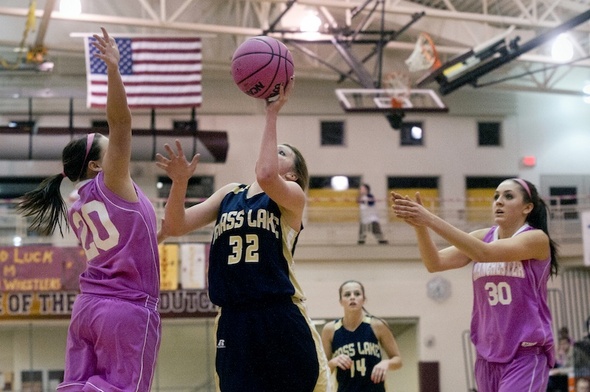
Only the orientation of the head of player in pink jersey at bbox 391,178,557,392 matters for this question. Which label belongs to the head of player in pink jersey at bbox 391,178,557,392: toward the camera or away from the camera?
toward the camera

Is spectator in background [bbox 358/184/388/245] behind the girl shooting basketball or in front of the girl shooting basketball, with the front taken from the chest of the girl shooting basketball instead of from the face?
behind

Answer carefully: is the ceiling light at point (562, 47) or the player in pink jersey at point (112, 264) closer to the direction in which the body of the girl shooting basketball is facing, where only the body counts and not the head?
the player in pink jersey

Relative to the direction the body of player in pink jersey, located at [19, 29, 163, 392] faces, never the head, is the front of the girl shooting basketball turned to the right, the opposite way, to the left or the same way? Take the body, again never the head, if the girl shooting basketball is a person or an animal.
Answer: the opposite way

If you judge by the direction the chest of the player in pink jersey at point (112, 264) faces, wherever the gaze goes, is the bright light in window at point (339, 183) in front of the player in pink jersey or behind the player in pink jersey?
in front

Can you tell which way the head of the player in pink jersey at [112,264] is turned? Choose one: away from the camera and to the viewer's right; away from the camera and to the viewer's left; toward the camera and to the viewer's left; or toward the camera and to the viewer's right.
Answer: away from the camera and to the viewer's right

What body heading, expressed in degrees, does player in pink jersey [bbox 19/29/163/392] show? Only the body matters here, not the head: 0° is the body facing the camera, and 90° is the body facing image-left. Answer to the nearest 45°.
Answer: approximately 225°

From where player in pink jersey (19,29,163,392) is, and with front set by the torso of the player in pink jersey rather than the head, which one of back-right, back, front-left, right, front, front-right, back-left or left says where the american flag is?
front-left

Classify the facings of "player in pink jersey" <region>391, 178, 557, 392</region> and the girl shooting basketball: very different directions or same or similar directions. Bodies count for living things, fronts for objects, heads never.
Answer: same or similar directions

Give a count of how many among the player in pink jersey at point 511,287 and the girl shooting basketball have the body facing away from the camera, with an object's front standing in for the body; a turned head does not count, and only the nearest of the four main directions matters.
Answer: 0

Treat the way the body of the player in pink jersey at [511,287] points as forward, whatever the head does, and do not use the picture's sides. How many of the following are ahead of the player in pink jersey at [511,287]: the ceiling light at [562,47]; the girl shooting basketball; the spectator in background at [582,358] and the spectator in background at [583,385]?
1

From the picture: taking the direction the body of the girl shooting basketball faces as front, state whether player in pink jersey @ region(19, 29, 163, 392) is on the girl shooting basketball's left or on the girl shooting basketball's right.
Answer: on the girl shooting basketball's right

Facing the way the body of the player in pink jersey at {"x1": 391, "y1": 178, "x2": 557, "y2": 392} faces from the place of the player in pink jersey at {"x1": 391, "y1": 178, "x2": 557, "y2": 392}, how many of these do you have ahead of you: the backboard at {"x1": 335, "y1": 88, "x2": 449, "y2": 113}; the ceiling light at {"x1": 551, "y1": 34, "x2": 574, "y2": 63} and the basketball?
1

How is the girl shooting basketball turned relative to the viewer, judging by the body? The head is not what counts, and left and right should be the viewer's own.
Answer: facing the viewer and to the left of the viewer
